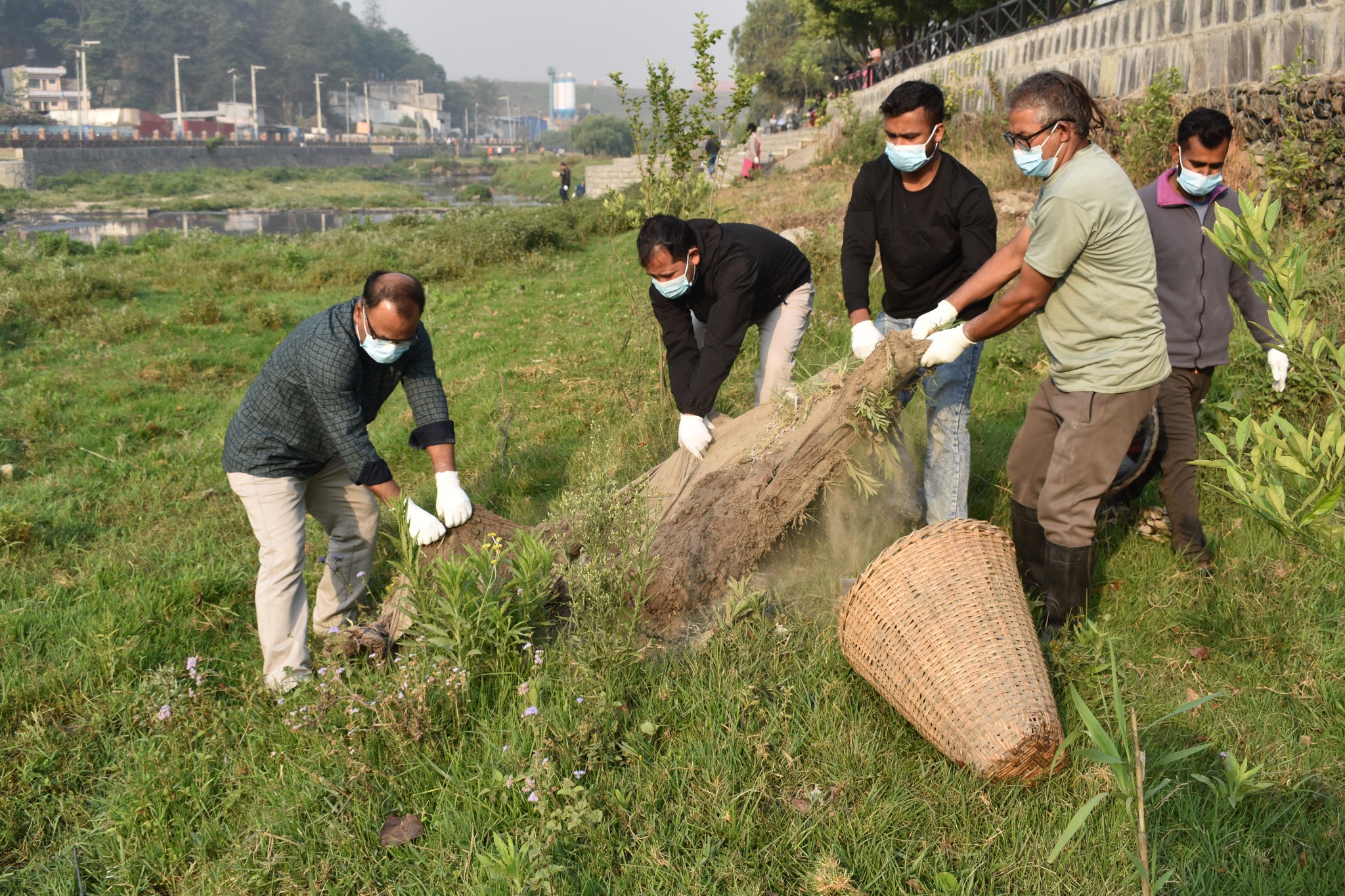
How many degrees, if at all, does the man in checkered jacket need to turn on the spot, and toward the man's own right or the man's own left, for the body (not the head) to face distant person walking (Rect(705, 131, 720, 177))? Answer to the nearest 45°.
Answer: approximately 90° to the man's own left

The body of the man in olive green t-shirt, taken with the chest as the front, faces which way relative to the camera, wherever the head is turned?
to the viewer's left

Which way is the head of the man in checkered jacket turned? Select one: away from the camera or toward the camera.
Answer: toward the camera

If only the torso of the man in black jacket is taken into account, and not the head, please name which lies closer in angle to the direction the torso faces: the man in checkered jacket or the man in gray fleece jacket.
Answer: the man in checkered jacket

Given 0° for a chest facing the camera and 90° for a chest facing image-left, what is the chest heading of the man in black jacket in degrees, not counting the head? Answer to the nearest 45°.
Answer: approximately 45°

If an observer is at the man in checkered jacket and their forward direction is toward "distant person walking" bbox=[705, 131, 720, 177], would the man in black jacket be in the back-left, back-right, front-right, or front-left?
front-right

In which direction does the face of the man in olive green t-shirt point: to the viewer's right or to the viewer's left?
to the viewer's left

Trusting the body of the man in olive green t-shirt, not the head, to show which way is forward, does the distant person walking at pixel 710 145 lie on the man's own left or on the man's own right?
on the man's own right

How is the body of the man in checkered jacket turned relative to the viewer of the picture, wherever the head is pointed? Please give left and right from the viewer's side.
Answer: facing the viewer and to the right of the viewer

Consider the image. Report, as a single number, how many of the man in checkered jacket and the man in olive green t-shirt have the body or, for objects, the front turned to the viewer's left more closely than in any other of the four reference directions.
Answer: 1

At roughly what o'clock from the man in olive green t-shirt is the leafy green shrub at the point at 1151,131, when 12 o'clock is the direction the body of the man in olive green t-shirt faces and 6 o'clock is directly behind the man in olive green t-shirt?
The leafy green shrub is roughly at 3 o'clock from the man in olive green t-shirt.

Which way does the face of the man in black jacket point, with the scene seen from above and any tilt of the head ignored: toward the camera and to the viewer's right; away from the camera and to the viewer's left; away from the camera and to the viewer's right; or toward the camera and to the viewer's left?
toward the camera and to the viewer's left

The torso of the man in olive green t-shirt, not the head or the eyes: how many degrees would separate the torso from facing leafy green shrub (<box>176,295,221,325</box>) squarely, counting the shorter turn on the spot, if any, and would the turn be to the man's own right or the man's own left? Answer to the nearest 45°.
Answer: approximately 45° to the man's own right

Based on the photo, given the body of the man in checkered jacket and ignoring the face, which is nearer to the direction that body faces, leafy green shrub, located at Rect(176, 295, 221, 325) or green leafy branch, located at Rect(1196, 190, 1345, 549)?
the green leafy branch
